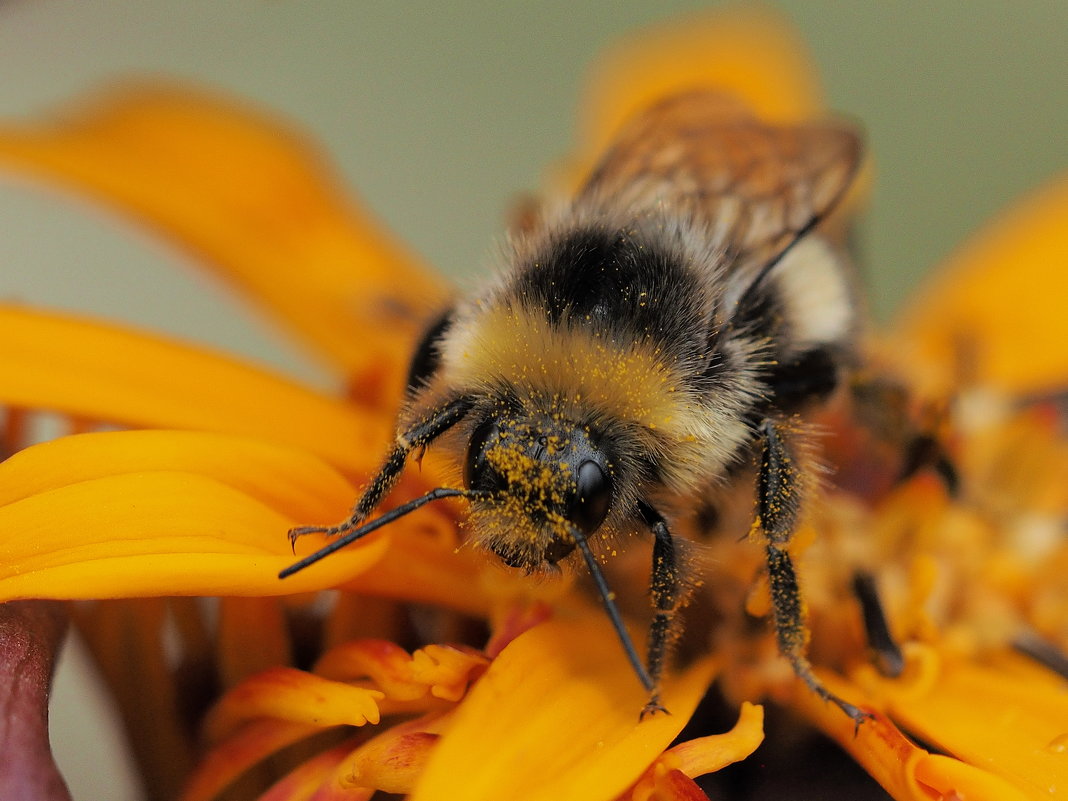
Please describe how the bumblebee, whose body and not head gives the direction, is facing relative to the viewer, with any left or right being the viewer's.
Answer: facing the viewer and to the left of the viewer
